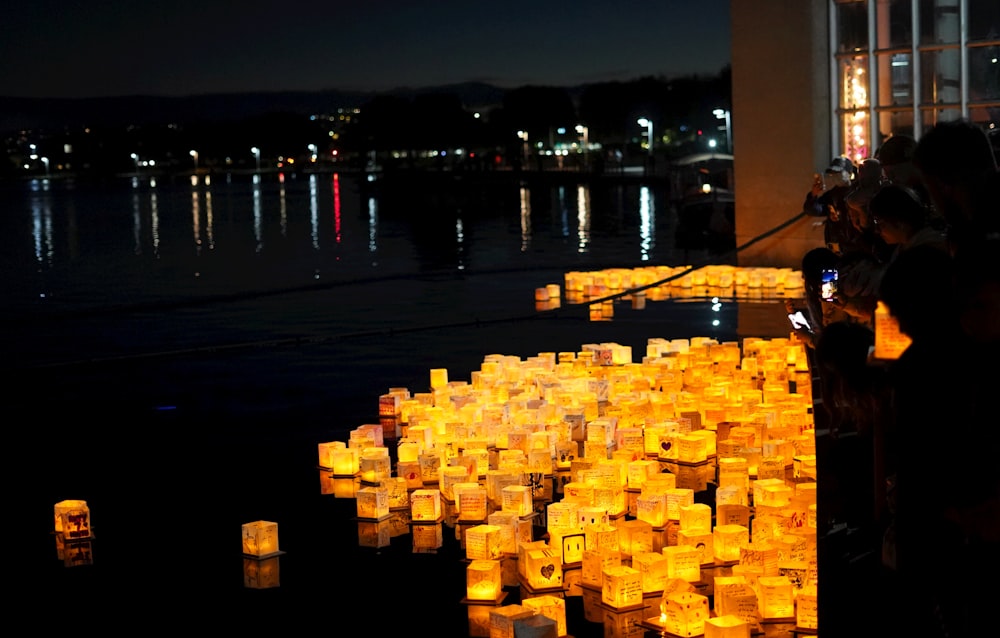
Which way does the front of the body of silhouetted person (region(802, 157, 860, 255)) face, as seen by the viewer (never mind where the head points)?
to the viewer's left

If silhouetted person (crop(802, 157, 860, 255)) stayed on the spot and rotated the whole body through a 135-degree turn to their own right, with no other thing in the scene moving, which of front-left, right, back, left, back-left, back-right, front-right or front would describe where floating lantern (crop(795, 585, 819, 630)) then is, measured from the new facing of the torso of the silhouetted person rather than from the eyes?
back-right

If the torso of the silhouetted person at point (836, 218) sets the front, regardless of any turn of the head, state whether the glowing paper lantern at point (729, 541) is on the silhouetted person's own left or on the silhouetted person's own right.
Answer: on the silhouetted person's own left

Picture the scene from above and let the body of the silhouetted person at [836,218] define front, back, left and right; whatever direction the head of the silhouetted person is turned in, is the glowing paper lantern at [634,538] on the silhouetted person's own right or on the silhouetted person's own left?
on the silhouetted person's own left

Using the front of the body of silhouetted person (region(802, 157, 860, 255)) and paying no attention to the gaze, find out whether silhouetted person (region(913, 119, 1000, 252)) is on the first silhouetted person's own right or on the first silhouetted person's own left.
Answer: on the first silhouetted person's own left

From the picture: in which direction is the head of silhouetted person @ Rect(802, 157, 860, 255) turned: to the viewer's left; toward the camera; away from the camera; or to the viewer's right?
to the viewer's left

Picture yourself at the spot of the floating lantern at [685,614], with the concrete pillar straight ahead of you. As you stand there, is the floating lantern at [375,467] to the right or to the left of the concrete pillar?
left

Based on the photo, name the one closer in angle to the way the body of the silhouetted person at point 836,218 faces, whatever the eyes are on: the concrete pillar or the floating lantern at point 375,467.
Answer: the floating lantern

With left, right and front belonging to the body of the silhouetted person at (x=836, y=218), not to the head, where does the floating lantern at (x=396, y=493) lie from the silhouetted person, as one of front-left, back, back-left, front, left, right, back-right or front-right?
front-left

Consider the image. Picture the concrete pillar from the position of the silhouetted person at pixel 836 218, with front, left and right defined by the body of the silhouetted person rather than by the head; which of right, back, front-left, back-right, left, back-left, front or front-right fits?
right

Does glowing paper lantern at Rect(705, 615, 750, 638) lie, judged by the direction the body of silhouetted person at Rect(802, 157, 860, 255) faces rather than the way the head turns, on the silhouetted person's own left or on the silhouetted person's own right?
on the silhouetted person's own left

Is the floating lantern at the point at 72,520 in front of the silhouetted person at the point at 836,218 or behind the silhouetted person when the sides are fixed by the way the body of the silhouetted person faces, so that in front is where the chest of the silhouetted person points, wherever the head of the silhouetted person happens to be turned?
in front

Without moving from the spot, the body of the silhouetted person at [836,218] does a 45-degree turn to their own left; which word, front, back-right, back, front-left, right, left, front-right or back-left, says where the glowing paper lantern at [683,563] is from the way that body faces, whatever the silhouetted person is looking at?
front-left

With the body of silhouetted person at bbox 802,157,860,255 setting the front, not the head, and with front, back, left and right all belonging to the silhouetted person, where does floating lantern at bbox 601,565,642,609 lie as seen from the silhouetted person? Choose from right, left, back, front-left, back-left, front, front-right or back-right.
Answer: left

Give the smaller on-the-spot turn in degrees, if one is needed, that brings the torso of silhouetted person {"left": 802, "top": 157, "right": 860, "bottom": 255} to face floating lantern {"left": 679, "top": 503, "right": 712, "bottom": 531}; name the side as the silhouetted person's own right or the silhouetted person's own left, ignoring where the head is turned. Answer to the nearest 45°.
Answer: approximately 90° to the silhouetted person's own left
